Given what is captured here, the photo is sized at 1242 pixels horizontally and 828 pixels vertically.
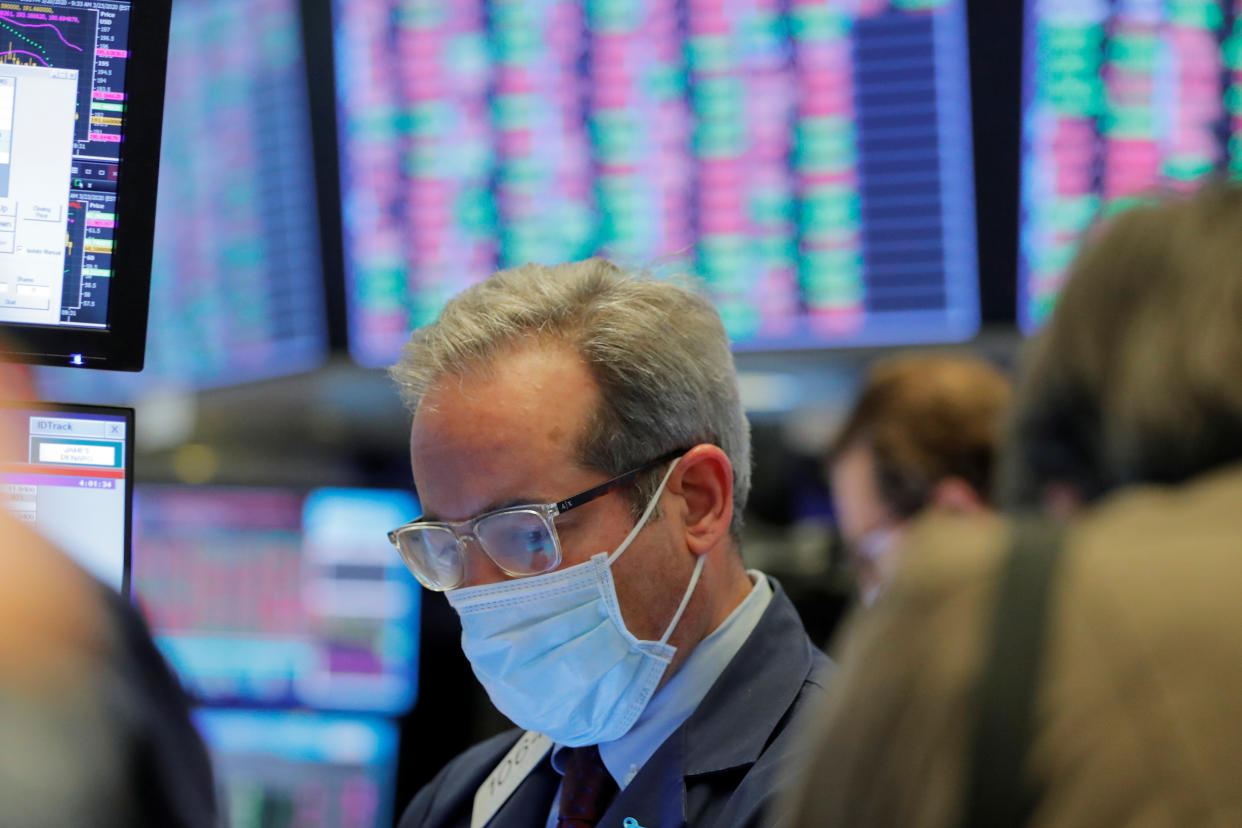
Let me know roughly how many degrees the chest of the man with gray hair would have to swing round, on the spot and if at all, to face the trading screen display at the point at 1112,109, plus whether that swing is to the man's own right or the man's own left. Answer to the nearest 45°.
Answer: approximately 180°

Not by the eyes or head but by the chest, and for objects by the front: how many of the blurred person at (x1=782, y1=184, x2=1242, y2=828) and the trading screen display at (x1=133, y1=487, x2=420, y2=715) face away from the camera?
1

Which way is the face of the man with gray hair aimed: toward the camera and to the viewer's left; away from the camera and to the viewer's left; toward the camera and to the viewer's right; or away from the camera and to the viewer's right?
toward the camera and to the viewer's left

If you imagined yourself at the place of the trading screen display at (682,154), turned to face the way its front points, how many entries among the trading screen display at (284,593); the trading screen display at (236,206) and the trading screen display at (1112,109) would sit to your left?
1

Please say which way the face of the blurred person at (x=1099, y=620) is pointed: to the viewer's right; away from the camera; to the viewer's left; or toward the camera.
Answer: away from the camera

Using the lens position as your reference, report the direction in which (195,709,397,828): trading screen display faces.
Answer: facing the viewer

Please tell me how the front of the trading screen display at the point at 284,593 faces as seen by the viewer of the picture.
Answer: facing the viewer

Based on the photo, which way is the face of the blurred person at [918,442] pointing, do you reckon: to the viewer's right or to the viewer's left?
to the viewer's left

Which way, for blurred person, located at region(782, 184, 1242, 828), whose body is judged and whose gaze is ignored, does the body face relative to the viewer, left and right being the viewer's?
facing away from the viewer
